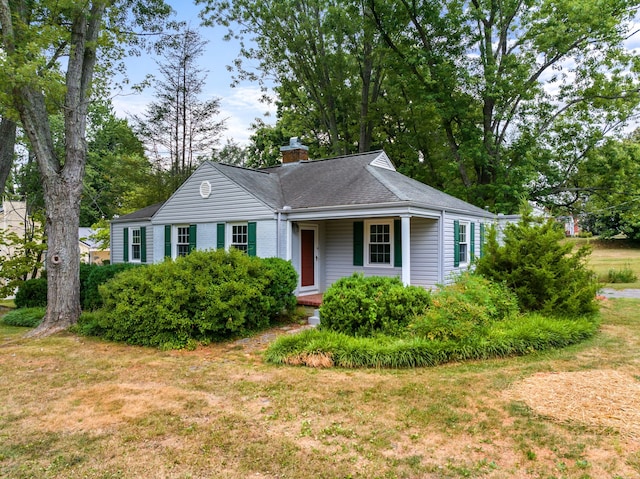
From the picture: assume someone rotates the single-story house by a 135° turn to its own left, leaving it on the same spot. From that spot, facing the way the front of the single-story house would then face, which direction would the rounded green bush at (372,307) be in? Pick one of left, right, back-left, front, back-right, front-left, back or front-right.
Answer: right

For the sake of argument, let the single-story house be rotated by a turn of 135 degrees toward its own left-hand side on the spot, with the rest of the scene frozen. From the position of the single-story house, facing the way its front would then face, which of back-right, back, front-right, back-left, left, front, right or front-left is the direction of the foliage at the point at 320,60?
left

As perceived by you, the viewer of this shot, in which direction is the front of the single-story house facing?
facing the viewer and to the left of the viewer

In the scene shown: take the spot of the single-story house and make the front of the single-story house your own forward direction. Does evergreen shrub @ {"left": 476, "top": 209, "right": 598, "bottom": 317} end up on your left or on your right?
on your left

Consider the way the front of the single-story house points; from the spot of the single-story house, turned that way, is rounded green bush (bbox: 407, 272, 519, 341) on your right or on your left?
on your left

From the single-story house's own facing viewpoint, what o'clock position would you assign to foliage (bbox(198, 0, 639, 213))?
The foliage is roughly at 6 o'clock from the single-story house.
